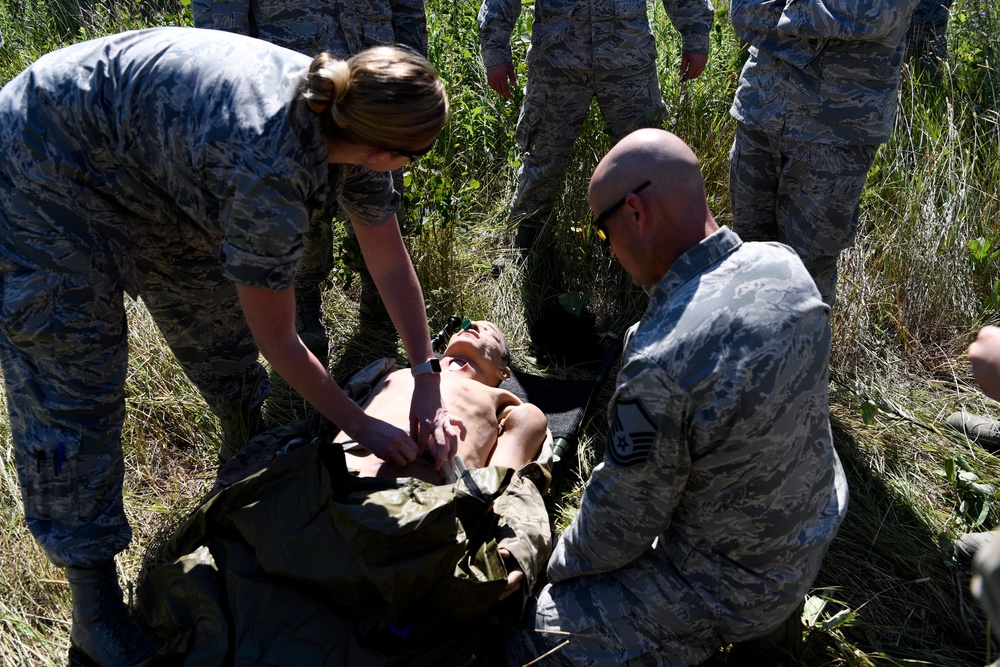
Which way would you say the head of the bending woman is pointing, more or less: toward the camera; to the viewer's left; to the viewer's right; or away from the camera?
to the viewer's right

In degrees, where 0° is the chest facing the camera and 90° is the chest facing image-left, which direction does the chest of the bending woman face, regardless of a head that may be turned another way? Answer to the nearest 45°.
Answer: approximately 270°

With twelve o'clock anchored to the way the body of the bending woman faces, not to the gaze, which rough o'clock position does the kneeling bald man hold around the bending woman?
The kneeling bald man is roughly at 1 o'clock from the bending woman.

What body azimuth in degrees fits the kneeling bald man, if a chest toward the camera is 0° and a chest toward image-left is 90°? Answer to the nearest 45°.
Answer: approximately 135°

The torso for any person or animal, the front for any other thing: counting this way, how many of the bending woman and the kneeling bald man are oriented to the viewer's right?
1

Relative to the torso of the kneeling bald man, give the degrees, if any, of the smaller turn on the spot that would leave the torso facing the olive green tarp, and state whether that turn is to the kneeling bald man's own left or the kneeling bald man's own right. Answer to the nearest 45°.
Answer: approximately 45° to the kneeling bald man's own left
